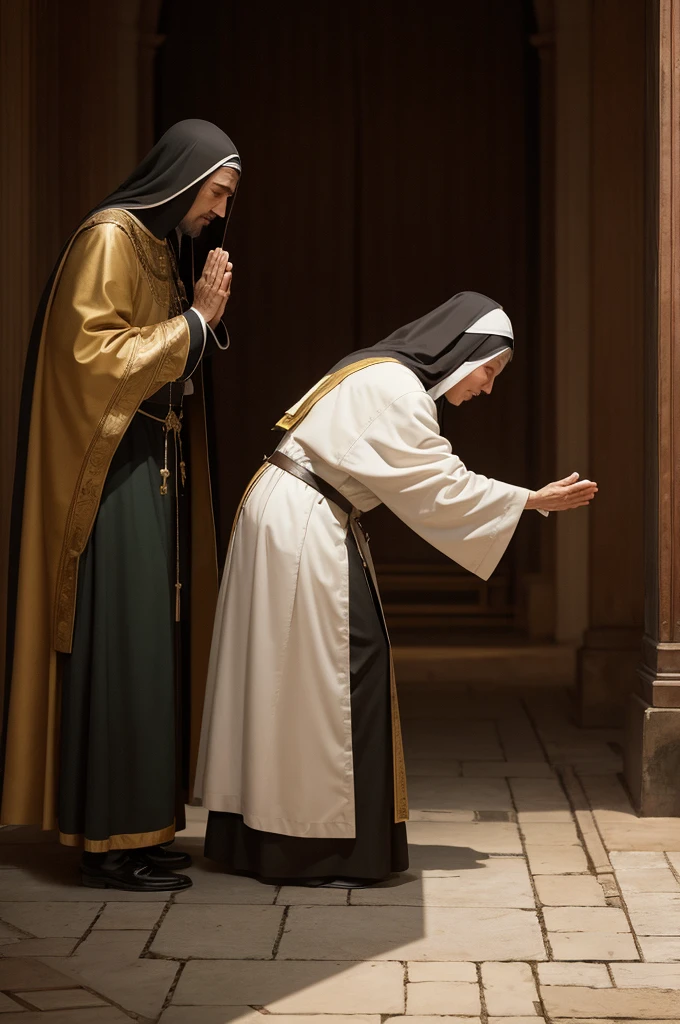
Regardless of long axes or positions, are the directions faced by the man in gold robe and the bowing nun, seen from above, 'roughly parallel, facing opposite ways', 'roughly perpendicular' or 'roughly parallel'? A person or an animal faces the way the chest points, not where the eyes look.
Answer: roughly parallel

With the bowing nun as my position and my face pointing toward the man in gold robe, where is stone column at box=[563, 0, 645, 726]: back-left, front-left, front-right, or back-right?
back-right

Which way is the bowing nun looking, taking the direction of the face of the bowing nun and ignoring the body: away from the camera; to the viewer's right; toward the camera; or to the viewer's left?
to the viewer's right

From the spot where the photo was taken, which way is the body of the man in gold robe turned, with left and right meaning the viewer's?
facing to the right of the viewer

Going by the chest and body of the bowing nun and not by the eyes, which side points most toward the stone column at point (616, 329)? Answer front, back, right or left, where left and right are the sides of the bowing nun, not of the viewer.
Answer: left

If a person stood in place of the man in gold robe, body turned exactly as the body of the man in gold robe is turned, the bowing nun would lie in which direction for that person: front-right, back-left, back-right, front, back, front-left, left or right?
front

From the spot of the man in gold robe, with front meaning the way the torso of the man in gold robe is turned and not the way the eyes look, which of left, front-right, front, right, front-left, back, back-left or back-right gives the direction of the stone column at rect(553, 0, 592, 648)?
front-left

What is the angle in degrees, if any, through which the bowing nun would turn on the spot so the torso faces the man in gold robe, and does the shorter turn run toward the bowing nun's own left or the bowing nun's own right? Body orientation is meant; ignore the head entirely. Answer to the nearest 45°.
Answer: approximately 180°

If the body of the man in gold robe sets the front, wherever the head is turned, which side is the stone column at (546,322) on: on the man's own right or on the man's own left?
on the man's own left

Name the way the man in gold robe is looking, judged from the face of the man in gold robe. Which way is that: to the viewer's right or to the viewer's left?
to the viewer's right

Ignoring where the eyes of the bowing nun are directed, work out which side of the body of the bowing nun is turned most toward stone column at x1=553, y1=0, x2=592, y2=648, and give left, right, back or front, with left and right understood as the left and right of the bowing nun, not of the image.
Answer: left

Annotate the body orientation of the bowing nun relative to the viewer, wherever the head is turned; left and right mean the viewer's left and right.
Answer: facing to the right of the viewer
